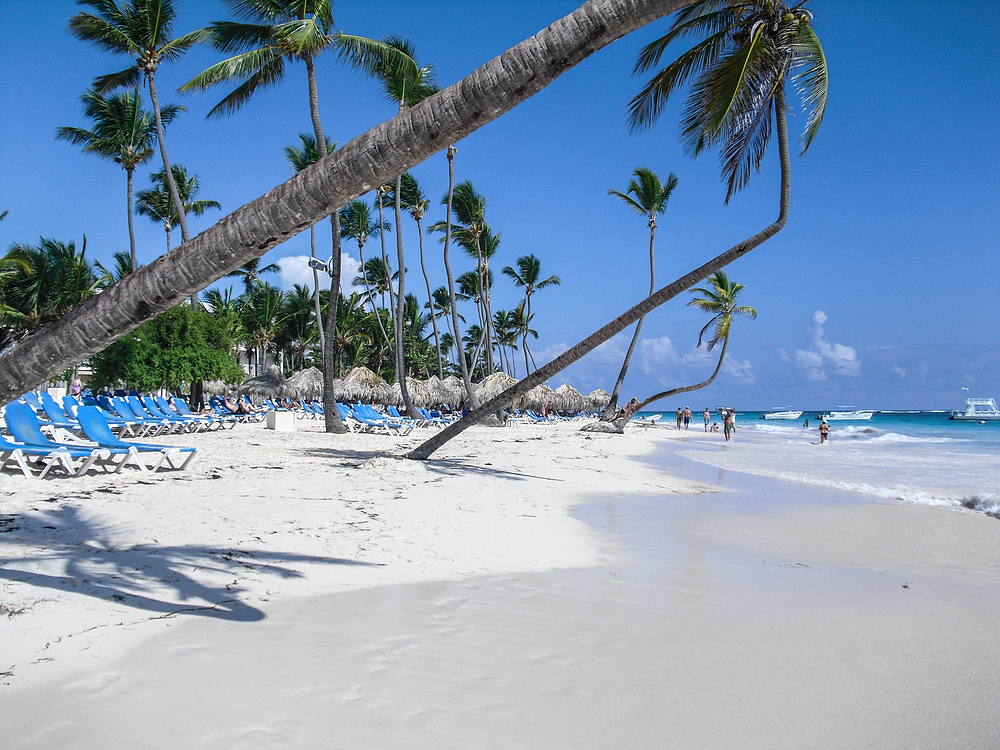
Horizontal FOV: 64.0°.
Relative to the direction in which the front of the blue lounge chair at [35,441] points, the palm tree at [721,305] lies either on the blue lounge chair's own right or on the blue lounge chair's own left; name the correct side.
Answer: on the blue lounge chair's own left

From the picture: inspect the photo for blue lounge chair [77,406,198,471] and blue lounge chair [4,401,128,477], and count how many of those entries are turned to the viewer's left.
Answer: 0

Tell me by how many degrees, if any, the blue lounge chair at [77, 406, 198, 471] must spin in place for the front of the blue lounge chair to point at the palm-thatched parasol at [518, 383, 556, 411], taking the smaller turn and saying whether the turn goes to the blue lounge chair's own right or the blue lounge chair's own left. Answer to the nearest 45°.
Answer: approximately 90° to the blue lounge chair's own left

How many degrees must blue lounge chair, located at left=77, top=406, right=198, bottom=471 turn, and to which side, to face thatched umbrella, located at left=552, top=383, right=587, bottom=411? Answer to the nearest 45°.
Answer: approximately 90° to its left

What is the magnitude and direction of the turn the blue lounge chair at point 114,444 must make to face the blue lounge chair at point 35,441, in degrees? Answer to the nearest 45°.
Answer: approximately 135° to its right

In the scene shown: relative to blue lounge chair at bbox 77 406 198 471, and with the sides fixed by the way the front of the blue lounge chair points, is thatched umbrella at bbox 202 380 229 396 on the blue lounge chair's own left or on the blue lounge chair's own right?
on the blue lounge chair's own left

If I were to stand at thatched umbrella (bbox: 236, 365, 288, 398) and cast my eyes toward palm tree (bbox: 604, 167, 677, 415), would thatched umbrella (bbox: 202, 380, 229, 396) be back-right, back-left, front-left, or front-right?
back-left

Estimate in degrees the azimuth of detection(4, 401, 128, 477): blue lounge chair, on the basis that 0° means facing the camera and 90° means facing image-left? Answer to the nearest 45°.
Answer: approximately 315°
